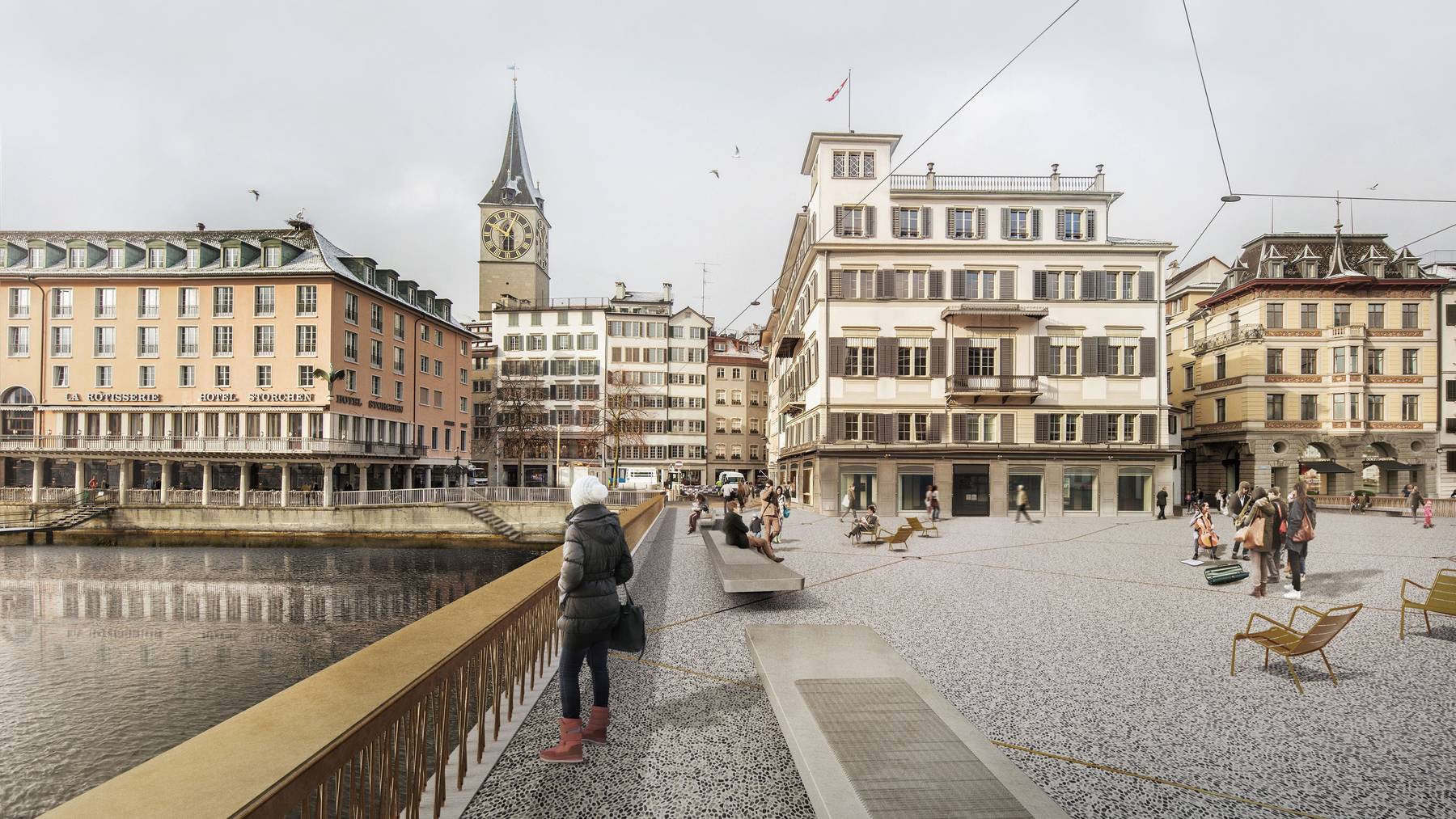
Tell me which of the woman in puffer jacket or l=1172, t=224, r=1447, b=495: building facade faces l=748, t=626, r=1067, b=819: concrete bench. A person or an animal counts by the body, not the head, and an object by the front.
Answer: the building facade

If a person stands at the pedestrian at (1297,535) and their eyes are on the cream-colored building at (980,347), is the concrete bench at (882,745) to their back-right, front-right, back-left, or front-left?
back-left

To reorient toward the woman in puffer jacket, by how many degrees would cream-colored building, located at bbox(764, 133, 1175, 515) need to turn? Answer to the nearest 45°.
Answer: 0° — it already faces them

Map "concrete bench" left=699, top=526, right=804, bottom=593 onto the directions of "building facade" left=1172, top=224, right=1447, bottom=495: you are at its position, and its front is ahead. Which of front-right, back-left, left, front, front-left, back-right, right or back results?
front

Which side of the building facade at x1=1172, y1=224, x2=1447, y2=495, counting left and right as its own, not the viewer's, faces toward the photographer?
front

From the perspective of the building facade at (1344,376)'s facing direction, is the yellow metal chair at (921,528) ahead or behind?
ahead

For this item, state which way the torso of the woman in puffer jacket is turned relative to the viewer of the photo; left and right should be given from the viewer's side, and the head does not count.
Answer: facing away from the viewer and to the left of the viewer

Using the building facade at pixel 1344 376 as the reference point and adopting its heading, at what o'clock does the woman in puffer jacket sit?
The woman in puffer jacket is roughly at 12 o'clock from the building facade.

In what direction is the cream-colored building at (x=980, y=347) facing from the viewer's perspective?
toward the camera

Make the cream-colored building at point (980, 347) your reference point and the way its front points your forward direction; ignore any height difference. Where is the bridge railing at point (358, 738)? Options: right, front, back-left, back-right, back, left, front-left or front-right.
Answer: front

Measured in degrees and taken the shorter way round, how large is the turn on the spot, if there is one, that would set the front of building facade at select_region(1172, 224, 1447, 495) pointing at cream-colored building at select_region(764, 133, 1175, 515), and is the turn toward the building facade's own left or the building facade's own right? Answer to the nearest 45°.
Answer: approximately 45° to the building facade's own right

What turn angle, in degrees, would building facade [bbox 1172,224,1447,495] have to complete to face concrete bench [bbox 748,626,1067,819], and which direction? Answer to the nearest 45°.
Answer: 0° — it already faces it

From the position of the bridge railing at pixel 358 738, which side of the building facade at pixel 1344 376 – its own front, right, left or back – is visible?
front

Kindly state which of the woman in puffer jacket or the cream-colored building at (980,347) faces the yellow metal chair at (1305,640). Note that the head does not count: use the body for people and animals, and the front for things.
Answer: the cream-colored building

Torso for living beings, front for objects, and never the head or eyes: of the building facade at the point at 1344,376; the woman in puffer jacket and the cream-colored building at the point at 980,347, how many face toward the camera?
2

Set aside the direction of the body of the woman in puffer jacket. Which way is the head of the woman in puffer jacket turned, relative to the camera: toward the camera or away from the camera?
away from the camera
